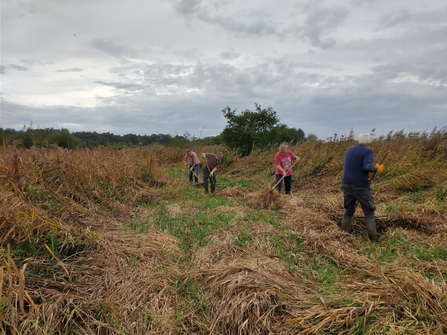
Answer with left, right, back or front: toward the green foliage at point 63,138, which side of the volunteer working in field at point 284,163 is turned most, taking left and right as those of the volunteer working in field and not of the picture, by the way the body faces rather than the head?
right

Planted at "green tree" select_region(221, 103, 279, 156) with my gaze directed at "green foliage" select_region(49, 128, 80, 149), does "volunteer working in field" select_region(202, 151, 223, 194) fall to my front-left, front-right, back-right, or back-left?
back-left

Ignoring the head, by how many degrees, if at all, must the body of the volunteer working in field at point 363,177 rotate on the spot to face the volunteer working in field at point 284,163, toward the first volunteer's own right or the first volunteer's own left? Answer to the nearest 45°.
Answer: approximately 90° to the first volunteer's own left

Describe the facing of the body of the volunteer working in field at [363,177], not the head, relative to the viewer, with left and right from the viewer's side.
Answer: facing away from the viewer and to the right of the viewer

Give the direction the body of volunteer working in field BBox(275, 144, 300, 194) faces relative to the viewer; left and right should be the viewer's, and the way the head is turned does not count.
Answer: facing the viewer

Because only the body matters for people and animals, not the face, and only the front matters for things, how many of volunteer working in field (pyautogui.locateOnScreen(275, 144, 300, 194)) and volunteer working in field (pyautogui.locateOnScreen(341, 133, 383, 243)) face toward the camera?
1

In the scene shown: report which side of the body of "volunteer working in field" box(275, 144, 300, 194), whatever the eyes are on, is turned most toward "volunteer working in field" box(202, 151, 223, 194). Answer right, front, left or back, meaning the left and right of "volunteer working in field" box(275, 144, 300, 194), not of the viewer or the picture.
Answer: right

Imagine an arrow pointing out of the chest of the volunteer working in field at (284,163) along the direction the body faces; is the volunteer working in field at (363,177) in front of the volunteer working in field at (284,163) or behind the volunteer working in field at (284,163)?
in front

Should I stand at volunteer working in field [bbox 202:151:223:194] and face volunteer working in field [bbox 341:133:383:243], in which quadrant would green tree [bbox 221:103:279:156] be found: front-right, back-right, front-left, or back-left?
back-left

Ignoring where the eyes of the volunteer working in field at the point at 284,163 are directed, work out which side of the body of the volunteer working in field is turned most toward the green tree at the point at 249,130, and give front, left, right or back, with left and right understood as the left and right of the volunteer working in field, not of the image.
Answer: back

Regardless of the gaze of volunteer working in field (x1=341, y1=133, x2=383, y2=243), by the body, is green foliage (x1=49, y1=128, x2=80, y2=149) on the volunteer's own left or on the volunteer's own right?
on the volunteer's own left
